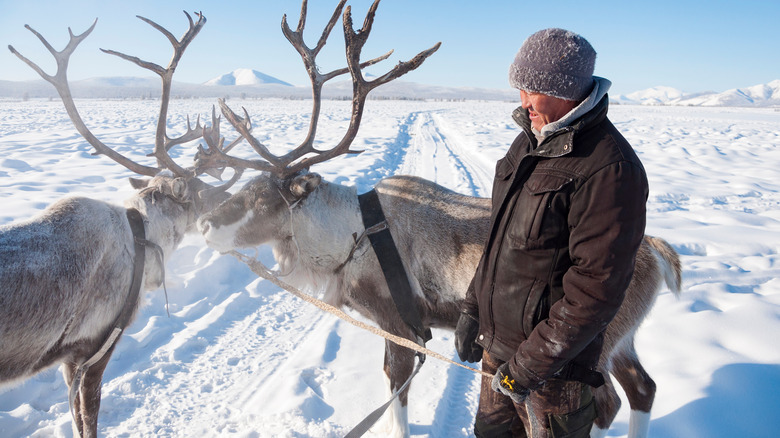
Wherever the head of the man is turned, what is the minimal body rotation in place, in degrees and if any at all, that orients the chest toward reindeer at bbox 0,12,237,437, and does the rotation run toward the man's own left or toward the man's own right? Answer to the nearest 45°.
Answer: approximately 45° to the man's own right

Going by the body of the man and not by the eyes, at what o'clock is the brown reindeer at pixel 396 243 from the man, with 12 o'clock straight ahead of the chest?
The brown reindeer is roughly at 3 o'clock from the man.

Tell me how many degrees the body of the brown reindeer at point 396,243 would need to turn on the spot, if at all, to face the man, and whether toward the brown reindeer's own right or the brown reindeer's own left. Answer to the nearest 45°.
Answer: approximately 135° to the brown reindeer's own left

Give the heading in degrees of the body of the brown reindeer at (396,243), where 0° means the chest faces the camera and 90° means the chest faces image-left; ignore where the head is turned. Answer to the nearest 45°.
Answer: approximately 90°

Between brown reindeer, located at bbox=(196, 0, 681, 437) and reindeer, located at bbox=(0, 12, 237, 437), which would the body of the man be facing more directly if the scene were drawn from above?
the reindeer

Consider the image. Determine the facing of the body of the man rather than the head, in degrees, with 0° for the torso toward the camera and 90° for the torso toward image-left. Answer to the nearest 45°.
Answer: approximately 45°

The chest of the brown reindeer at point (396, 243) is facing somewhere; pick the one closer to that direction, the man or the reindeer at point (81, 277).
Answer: the reindeer
